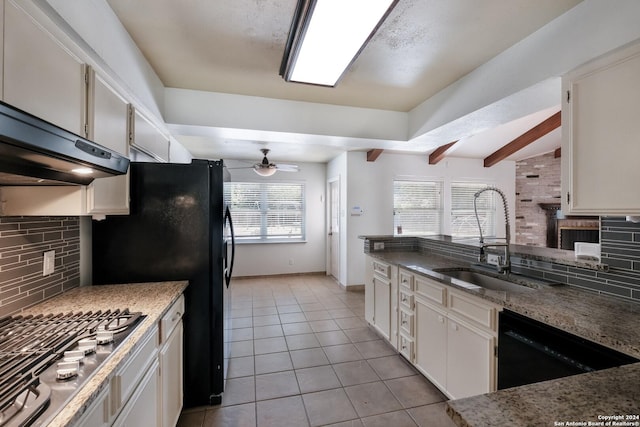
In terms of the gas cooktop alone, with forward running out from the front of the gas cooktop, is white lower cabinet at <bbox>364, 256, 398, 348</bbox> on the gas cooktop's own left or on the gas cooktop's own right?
on the gas cooktop's own left

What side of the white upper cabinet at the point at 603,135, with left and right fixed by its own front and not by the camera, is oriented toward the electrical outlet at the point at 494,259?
right

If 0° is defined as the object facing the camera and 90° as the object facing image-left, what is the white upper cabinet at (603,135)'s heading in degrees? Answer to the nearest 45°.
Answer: approximately 45°

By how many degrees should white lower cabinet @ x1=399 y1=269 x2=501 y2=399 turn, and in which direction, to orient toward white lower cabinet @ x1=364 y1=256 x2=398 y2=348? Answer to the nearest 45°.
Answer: approximately 90° to its right

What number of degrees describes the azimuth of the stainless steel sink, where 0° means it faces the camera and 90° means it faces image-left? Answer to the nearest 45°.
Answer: approximately 45°

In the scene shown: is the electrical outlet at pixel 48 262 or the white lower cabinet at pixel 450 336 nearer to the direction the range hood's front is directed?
the white lower cabinet

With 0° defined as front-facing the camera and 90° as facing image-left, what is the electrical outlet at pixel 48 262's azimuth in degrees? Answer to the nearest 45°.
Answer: approximately 315°

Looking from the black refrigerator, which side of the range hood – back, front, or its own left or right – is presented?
left

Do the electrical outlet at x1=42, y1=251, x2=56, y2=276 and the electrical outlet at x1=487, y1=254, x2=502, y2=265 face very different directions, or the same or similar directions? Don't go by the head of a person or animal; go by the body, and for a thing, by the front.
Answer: very different directions

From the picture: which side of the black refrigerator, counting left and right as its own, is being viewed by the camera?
right

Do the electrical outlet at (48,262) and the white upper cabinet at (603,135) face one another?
yes

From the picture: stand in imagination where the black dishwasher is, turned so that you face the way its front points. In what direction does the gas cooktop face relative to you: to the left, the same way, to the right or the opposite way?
the opposite way

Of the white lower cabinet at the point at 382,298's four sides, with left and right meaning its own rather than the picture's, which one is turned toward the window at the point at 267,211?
right

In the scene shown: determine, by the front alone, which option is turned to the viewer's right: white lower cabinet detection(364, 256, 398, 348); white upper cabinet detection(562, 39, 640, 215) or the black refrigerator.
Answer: the black refrigerator
